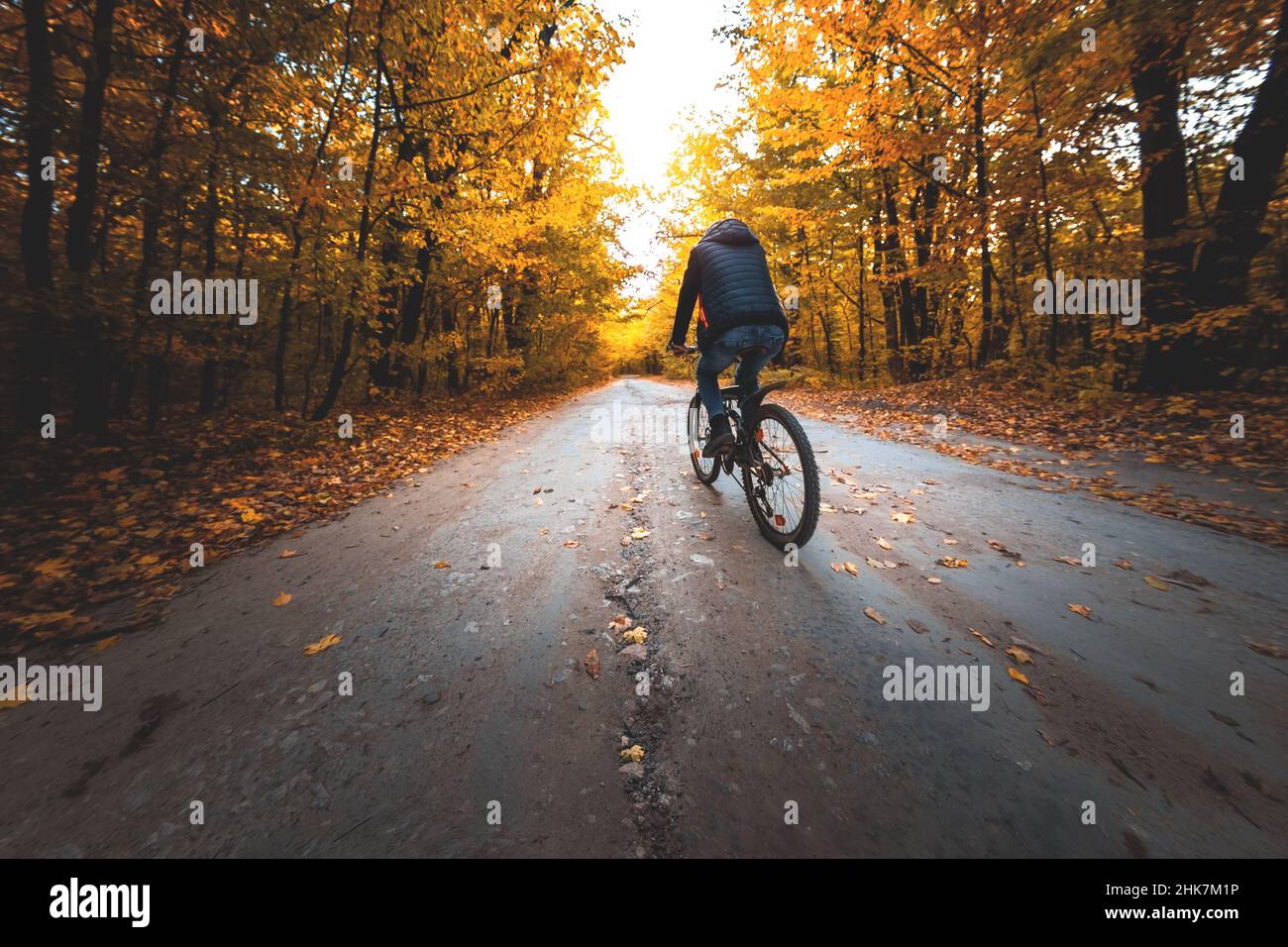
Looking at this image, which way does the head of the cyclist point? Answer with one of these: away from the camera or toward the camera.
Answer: away from the camera

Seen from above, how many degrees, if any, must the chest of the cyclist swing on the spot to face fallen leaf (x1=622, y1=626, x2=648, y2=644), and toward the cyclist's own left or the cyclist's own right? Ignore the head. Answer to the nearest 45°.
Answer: approximately 135° to the cyclist's own left

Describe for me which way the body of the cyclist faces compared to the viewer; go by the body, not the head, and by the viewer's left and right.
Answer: facing away from the viewer and to the left of the viewer

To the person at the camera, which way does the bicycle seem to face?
facing away from the viewer and to the left of the viewer
